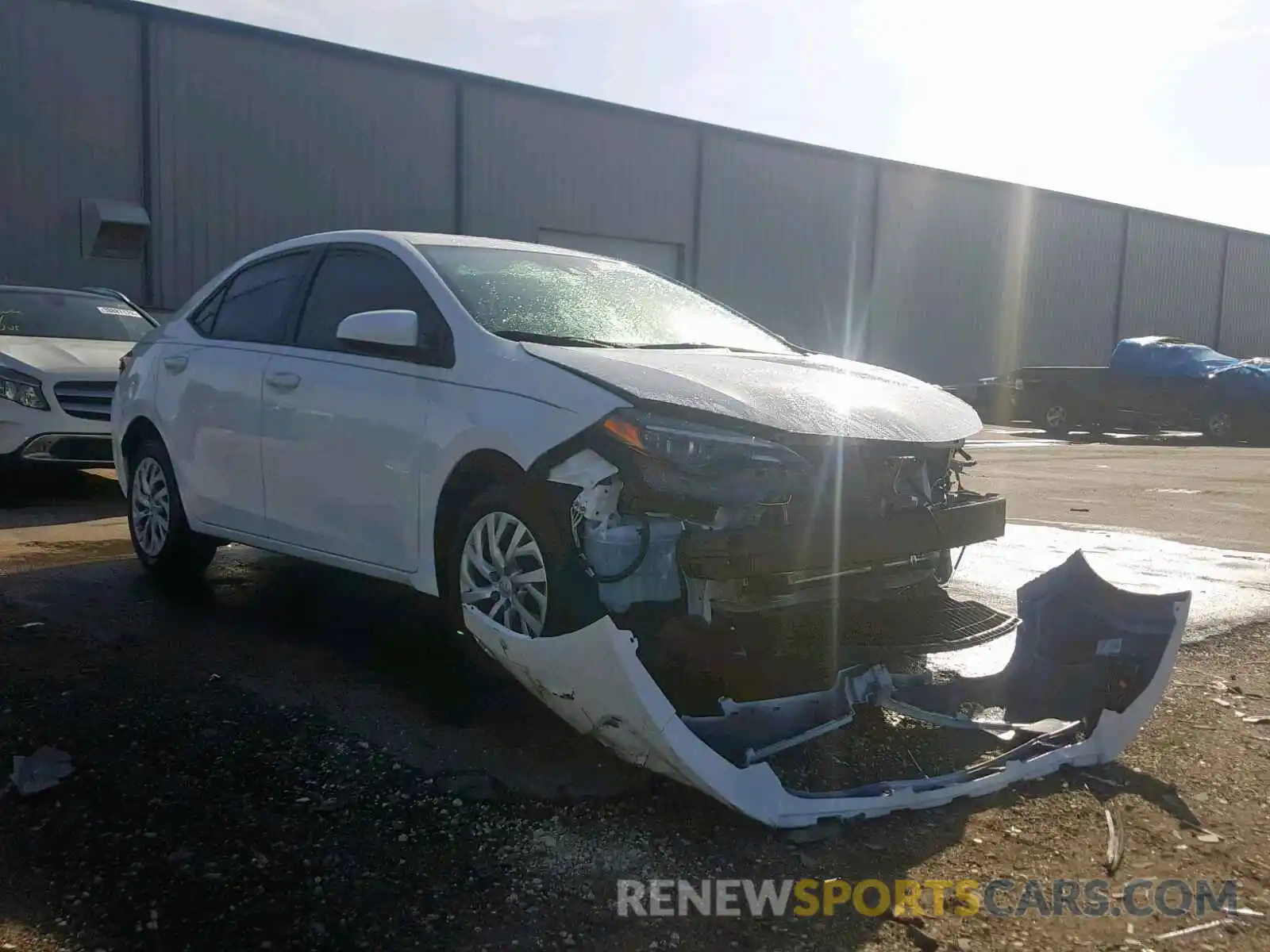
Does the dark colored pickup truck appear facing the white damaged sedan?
no

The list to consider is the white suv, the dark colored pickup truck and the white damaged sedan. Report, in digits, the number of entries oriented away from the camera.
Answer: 0

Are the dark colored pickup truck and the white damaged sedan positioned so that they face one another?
no

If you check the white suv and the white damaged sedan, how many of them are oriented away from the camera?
0

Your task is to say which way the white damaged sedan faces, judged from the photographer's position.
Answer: facing the viewer and to the right of the viewer

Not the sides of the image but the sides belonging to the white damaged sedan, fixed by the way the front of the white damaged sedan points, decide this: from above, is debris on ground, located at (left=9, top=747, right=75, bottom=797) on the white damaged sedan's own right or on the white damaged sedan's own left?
on the white damaged sedan's own right

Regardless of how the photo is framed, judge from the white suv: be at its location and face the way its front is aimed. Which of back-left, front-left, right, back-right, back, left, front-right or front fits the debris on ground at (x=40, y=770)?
front-right

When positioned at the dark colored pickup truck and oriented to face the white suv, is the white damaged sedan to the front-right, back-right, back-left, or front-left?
front-left

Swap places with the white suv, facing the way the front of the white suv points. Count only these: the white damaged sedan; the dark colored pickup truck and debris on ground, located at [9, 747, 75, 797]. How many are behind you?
0

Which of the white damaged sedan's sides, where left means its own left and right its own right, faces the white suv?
back

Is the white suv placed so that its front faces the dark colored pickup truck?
no

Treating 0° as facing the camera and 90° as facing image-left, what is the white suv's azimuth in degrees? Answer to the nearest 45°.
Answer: approximately 315°
